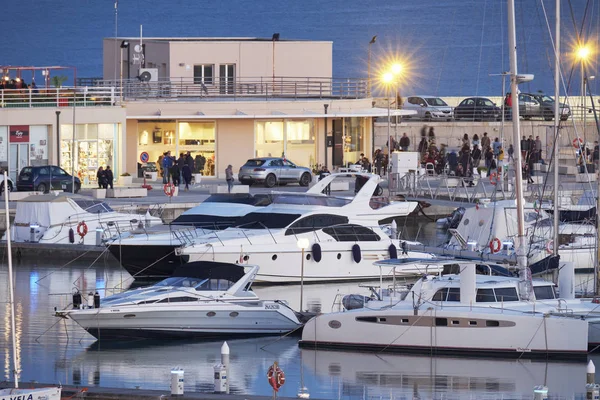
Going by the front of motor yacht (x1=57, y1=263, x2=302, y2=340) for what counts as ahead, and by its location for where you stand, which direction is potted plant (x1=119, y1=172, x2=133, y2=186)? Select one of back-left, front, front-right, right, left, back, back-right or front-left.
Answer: right

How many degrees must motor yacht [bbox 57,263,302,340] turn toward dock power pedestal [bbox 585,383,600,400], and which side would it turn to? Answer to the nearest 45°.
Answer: approximately 135° to its left

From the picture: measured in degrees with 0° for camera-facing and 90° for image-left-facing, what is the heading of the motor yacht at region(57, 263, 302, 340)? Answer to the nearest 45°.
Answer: approximately 90°

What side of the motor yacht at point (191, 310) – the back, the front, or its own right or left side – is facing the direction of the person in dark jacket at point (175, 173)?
right
